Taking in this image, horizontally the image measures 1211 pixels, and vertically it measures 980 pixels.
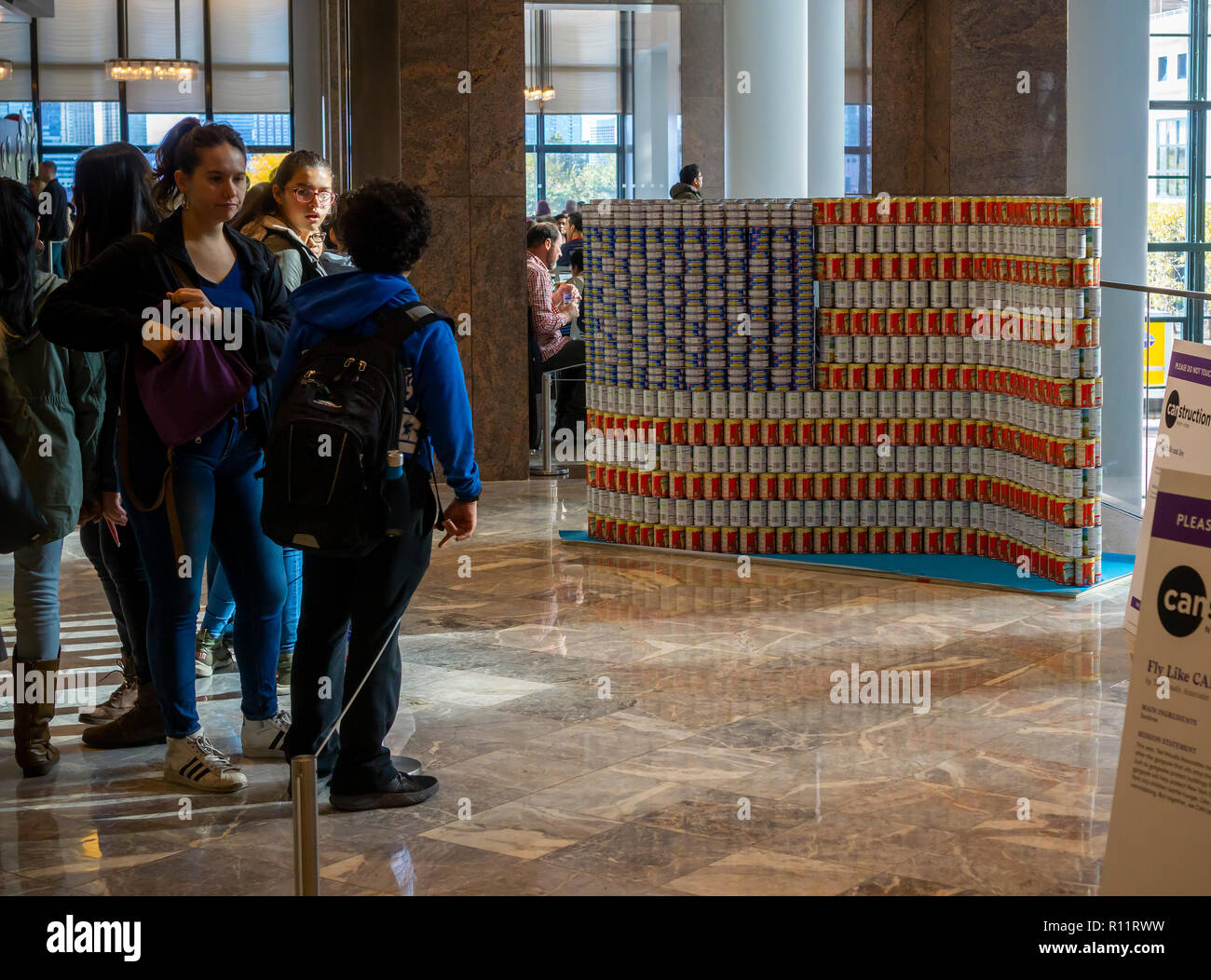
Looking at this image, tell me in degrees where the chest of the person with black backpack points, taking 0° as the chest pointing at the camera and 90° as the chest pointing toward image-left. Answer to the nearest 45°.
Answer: approximately 225°

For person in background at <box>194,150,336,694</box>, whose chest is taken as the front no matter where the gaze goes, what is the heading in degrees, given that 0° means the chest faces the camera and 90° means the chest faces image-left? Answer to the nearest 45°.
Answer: approximately 315°

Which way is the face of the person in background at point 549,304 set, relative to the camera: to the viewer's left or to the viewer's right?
to the viewer's right

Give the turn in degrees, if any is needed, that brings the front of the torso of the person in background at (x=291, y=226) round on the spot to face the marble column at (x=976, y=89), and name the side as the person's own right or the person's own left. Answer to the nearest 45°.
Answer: approximately 90° to the person's own left

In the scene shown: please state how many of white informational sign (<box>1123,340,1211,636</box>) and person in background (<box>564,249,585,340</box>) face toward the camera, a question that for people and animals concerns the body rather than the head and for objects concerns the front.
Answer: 1

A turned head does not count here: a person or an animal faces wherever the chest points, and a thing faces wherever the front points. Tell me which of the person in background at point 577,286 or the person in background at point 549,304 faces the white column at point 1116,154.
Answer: the person in background at point 549,304

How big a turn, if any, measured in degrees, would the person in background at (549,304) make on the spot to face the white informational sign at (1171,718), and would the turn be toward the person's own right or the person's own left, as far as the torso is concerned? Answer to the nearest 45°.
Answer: approximately 90° to the person's own right

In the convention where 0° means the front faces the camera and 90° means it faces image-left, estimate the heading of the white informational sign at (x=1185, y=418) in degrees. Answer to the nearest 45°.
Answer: approximately 0°

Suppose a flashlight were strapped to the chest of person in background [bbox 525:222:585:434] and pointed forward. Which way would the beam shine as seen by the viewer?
to the viewer's right
